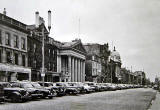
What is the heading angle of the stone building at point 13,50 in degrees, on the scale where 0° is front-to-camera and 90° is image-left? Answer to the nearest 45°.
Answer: approximately 315°

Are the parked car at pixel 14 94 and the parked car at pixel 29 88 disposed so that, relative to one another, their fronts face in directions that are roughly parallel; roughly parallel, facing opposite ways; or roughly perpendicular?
roughly parallel

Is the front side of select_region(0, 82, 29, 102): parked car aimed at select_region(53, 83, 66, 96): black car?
no

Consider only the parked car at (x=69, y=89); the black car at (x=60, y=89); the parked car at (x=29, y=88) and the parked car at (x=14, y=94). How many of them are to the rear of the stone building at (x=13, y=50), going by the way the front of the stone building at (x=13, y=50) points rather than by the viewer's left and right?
0

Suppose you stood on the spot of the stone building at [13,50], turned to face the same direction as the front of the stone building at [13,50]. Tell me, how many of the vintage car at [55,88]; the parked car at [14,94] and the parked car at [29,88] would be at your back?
0

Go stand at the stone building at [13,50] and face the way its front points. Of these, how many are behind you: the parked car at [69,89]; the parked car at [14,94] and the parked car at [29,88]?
0
